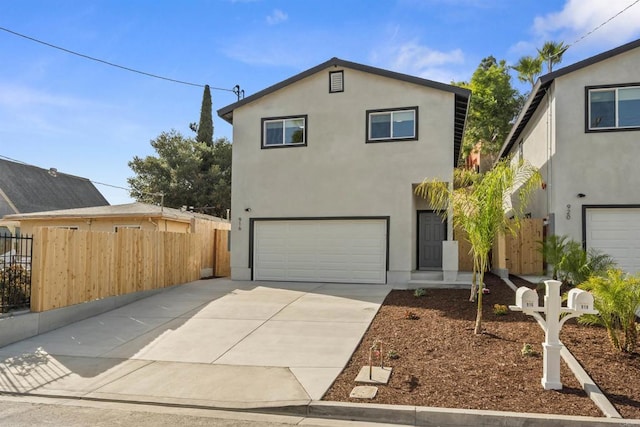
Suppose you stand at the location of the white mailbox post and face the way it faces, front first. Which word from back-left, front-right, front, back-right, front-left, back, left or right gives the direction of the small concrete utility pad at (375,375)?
right

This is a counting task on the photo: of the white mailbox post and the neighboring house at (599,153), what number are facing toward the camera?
2

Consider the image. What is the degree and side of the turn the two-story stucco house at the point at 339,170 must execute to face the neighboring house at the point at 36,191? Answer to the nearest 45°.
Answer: approximately 135° to its right

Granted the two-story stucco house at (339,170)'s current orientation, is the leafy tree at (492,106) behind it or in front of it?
behind

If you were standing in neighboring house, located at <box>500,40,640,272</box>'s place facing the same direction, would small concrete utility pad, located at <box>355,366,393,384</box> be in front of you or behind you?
in front

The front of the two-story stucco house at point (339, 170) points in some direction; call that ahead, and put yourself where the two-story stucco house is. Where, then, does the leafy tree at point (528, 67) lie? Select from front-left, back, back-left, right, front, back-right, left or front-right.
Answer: back-left

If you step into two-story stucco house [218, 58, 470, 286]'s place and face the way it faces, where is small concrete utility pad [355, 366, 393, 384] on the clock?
The small concrete utility pad is roughly at 12 o'clock from the two-story stucco house.

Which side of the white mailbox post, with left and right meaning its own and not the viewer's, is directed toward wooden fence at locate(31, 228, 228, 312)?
right

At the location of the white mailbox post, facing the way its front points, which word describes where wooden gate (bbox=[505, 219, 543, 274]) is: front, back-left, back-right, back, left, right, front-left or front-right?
back

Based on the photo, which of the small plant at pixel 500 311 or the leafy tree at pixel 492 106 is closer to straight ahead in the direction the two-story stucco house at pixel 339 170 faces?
the small plant

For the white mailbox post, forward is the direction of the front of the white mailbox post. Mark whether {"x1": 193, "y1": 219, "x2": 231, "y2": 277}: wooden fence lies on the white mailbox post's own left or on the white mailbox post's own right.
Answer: on the white mailbox post's own right

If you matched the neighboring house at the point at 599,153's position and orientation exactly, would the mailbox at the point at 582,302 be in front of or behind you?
in front

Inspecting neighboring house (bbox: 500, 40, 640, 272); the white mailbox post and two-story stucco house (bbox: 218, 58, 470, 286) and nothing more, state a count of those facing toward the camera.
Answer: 3
